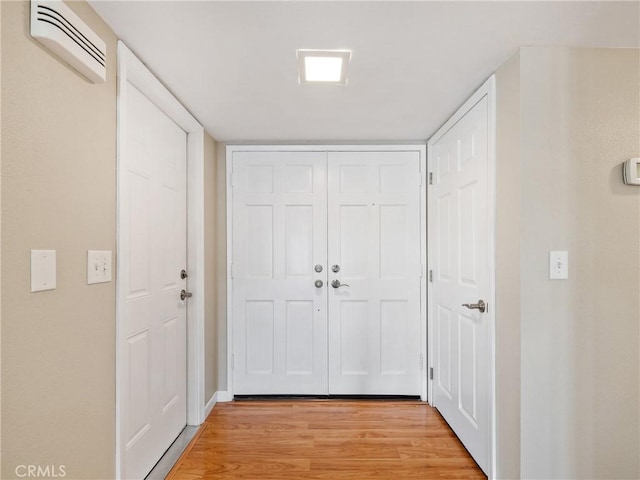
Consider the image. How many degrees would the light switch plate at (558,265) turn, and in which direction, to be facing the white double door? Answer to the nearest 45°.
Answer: approximately 90° to its right

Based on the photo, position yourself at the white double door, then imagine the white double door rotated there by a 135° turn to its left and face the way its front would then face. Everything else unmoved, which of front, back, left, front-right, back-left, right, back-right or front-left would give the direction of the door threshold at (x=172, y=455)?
back

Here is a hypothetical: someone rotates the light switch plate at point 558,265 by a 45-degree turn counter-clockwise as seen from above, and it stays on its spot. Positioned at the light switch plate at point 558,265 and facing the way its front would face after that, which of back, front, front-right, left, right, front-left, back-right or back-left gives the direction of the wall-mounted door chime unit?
right

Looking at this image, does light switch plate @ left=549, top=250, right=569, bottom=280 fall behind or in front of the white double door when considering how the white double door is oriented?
in front

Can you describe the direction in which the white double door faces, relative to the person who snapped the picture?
facing the viewer

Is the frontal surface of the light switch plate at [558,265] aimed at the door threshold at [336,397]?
no

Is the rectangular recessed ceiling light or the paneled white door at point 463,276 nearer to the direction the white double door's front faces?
the rectangular recessed ceiling light

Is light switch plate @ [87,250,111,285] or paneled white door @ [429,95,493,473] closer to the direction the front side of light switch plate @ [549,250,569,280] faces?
the light switch plate

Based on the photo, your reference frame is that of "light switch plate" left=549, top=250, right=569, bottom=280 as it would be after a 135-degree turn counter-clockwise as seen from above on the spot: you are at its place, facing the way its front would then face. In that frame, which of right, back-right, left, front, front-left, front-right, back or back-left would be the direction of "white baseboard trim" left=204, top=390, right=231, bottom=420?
back-left

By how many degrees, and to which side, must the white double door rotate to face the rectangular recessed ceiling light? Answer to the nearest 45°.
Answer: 0° — it already faces it

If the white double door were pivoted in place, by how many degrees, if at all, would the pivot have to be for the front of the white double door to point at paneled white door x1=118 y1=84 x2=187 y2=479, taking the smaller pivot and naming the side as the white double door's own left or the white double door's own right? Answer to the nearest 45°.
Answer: approximately 45° to the white double door's own right

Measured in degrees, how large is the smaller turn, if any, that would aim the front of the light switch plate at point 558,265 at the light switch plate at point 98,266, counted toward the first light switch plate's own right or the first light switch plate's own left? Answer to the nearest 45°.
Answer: approximately 45° to the first light switch plate's own right

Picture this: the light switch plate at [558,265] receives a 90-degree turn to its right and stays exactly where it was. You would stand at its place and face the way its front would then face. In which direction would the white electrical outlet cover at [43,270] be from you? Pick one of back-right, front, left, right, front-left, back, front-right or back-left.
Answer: front-left
